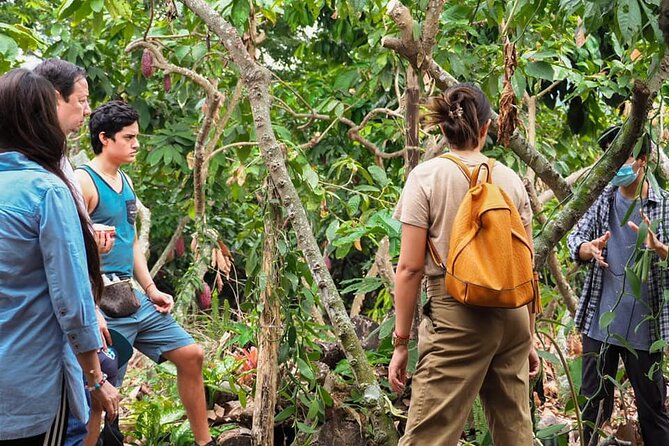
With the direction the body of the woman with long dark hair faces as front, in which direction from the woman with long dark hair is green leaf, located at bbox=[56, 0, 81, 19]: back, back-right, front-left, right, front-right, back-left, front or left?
front-left

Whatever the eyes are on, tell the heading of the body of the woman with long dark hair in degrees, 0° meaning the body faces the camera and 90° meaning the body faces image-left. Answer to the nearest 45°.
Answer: approximately 225°

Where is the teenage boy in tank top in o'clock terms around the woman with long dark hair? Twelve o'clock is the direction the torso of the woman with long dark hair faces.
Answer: The teenage boy in tank top is roughly at 11 o'clock from the woman with long dark hair.

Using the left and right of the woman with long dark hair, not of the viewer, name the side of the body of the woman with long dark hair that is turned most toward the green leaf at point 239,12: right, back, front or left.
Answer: front

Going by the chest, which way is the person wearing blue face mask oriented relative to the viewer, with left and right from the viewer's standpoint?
facing the viewer and to the left of the viewer

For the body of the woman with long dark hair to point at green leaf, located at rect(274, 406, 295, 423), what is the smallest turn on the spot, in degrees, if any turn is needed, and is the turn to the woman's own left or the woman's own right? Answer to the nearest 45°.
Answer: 0° — they already face it

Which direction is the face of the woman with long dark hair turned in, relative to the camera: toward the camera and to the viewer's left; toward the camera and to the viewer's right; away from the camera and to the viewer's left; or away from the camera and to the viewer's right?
away from the camera and to the viewer's right

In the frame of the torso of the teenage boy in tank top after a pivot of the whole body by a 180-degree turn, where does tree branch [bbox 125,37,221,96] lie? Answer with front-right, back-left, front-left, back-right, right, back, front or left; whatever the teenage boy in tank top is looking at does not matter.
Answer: front-right

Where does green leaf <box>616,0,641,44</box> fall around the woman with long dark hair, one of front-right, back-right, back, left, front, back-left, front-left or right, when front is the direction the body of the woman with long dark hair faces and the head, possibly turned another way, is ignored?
front-right

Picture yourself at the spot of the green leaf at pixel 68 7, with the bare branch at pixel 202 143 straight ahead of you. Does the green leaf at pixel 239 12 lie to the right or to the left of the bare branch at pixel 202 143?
right

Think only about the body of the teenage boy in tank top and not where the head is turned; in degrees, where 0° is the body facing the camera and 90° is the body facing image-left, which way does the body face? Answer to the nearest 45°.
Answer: approximately 315°

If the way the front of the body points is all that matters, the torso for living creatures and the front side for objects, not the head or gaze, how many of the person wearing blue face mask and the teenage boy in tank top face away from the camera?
0
